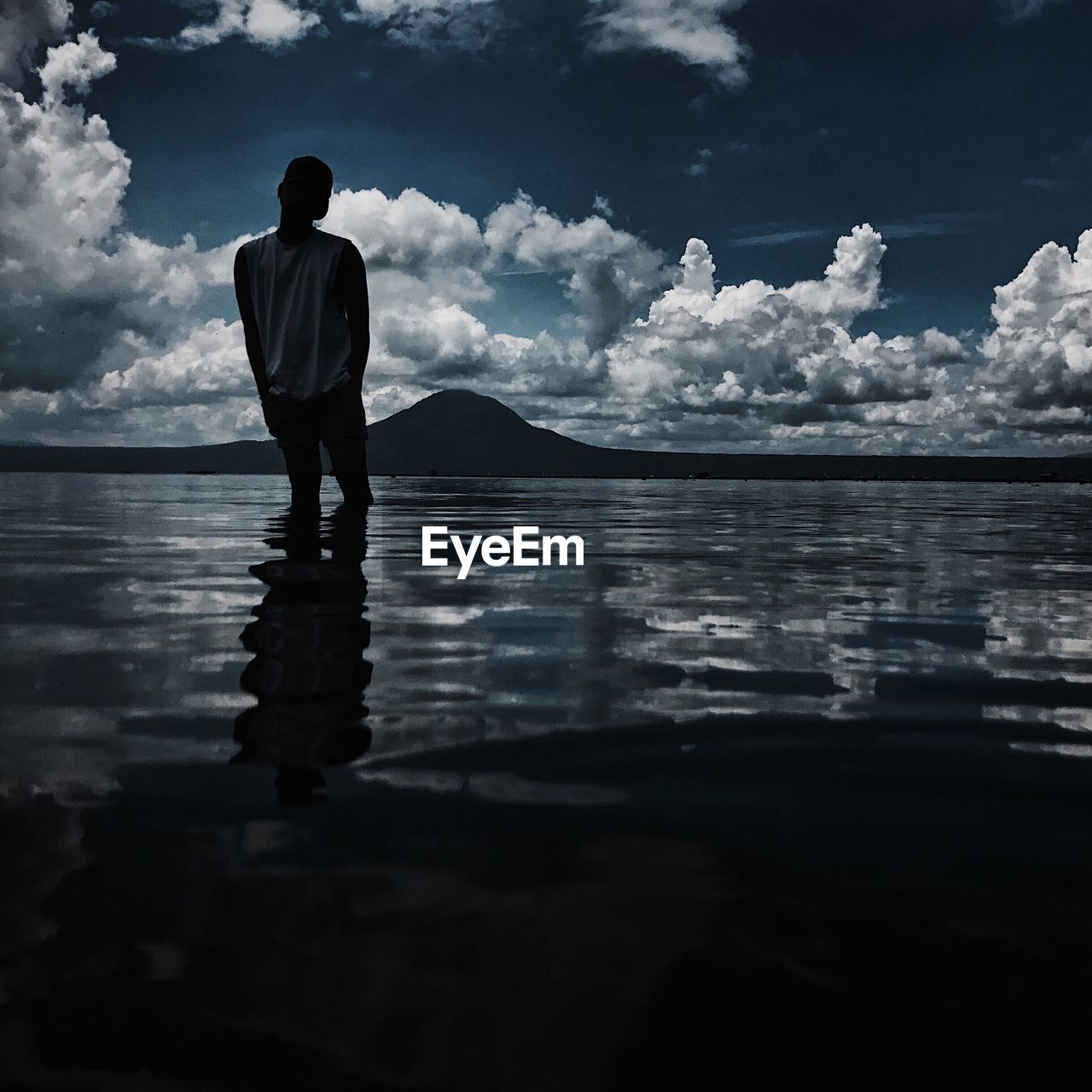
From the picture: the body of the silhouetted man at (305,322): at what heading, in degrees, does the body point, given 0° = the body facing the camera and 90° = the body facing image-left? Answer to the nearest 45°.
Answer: approximately 0°

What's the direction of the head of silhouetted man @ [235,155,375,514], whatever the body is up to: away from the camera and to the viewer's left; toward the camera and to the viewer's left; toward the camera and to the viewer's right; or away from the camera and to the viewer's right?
toward the camera and to the viewer's right
